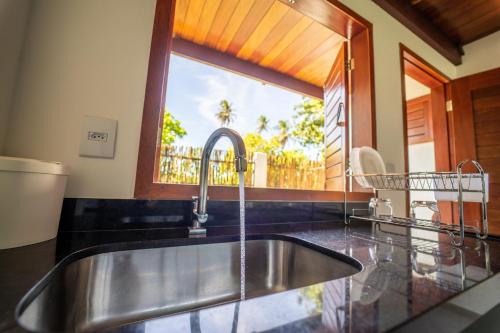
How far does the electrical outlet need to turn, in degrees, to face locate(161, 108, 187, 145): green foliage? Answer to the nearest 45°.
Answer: approximately 180°

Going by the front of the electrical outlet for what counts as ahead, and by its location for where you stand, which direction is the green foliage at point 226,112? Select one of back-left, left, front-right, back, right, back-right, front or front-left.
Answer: back-left

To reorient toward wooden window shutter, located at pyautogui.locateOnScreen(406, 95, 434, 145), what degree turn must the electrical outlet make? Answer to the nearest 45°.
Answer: approximately 90° to its left

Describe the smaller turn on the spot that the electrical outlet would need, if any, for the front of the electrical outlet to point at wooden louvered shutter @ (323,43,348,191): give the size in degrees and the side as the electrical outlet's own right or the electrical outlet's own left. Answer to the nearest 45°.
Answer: approximately 90° to the electrical outlet's own left

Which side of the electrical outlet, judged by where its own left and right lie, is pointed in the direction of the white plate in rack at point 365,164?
left

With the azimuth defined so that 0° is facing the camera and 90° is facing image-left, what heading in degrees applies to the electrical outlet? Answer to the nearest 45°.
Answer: approximately 0°

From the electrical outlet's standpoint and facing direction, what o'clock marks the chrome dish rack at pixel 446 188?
The chrome dish rack is roughly at 10 o'clock from the electrical outlet.

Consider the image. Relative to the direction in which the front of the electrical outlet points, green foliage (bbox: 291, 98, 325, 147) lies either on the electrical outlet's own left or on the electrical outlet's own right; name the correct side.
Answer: on the electrical outlet's own left

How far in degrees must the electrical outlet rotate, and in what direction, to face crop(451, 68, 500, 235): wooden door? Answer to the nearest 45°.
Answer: approximately 90° to its left

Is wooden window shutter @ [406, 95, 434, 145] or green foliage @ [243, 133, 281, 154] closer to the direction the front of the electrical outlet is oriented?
the wooden window shutter

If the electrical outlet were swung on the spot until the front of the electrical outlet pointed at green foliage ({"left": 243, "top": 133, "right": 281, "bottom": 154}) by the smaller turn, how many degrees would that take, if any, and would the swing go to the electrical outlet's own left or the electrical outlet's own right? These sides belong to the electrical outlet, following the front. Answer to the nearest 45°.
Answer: approximately 135° to the electrical outlet's own left

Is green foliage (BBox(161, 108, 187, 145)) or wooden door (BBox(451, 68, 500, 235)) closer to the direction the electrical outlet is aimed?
the wooden door
